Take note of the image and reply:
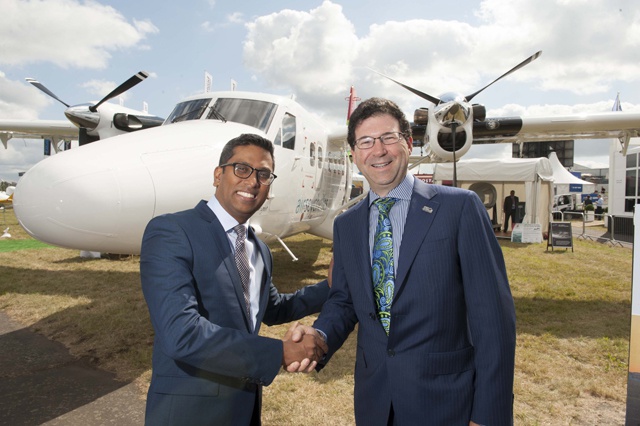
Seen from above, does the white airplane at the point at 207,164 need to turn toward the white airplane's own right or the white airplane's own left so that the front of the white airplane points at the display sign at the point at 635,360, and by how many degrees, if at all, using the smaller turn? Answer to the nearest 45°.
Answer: approximately 90° to the white airplane's own left

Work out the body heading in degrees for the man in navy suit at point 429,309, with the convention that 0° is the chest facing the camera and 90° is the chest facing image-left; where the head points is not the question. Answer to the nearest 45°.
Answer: approximately 45°

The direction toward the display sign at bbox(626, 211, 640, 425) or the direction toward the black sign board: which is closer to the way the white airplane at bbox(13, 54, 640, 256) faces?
the display sign

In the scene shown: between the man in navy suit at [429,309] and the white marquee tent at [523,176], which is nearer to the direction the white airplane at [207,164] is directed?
the man in navy suit

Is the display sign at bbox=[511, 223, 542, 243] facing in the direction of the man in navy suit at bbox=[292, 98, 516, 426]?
yes
